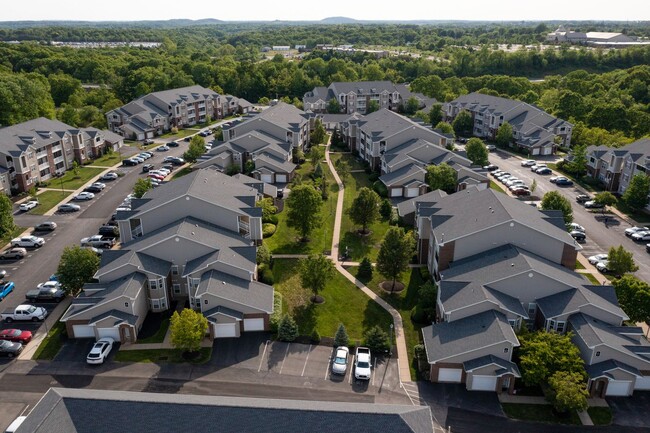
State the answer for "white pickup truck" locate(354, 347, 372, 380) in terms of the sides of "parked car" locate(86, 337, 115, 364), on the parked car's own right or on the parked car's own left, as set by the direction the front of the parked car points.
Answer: on the parked car's own right

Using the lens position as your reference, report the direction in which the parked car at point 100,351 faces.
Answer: facing away from the viewer and to the right of the viewer

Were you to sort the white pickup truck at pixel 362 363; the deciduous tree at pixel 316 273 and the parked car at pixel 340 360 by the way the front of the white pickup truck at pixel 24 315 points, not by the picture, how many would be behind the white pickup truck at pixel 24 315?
0

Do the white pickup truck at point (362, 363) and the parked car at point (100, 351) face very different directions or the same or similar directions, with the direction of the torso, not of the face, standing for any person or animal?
very different directions

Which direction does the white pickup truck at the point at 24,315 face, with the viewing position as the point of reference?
facing to the right of the viewer

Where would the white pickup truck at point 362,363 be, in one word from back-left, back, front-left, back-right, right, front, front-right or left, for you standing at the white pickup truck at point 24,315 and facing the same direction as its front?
front-right
